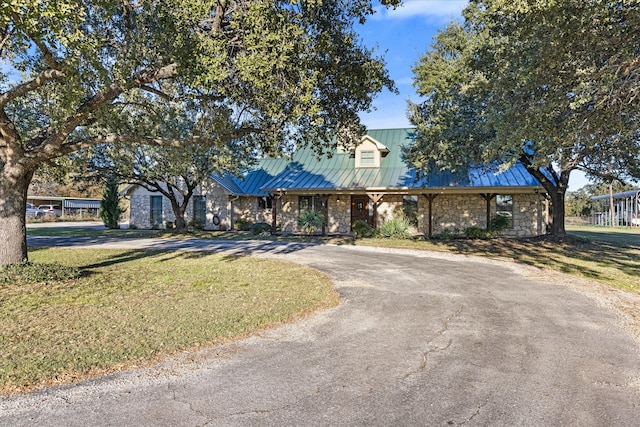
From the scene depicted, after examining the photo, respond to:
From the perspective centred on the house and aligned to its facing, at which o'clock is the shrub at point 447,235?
The shrub is roughly at 10 o'clock from the house.

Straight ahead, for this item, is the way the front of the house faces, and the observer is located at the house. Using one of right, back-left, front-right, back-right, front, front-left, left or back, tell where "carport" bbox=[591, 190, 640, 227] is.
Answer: back-left

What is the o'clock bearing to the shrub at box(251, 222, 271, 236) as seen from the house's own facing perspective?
The shrub is roughly at 1 o'clock from the house.

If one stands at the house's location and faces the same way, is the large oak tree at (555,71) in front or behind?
in front

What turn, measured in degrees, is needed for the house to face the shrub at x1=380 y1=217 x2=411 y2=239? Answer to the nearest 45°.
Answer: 0° — it already faces it

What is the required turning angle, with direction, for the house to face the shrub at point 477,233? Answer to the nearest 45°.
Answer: approximately 45° to its left

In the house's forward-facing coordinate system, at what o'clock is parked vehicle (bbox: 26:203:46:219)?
The parked vehicle is roughly at 4 o'clock from the house.

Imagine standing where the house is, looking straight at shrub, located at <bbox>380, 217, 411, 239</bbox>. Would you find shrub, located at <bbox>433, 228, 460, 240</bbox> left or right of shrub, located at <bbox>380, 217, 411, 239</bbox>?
left

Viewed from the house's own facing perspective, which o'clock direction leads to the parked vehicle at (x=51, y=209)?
The parked vehicle is roughly at 4 o'clock from the house.

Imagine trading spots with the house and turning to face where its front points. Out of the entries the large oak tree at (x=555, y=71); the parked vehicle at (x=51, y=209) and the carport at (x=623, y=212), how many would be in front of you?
1

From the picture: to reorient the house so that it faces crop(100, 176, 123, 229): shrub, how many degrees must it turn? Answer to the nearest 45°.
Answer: approximately 90° to its right

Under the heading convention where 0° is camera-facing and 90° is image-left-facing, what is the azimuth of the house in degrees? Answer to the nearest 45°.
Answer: approximately 0°

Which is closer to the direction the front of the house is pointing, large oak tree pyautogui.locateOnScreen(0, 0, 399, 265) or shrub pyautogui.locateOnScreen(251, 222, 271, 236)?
the large oak tree
